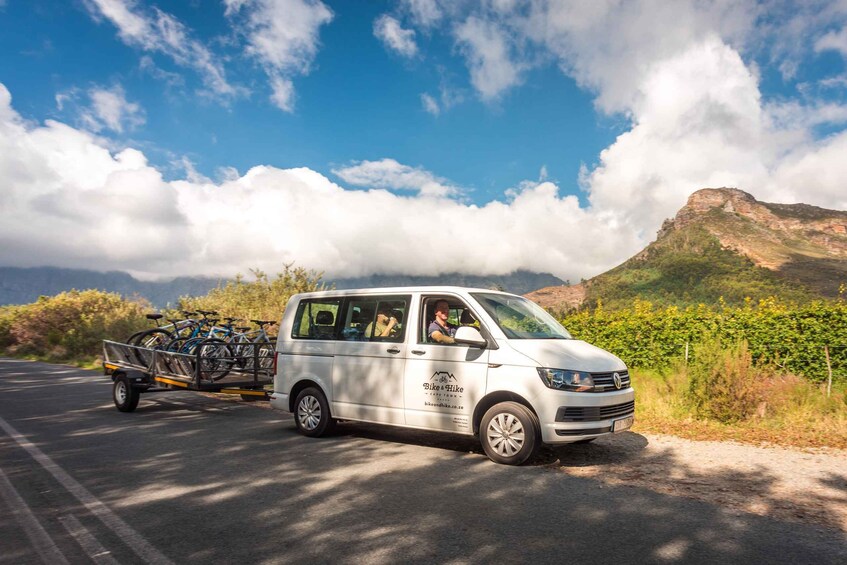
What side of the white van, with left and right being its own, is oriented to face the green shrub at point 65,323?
back

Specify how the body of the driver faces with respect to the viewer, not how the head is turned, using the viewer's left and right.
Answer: facing the viewer and to the right of the viewer

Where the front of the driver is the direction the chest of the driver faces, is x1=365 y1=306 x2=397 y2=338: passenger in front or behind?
behind

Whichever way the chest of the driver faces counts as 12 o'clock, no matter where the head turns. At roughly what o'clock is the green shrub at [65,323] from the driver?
The green shrub is roughly at 6 o'clock from the driver.

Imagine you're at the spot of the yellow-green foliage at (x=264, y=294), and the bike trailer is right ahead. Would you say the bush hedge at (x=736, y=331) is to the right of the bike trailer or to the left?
left

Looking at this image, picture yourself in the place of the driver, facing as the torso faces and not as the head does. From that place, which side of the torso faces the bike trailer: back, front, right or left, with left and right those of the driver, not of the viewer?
back

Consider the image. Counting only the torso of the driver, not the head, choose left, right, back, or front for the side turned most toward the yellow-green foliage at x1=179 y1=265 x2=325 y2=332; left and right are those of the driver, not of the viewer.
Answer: back

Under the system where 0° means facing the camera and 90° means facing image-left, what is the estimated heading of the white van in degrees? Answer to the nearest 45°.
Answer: approximately 315°

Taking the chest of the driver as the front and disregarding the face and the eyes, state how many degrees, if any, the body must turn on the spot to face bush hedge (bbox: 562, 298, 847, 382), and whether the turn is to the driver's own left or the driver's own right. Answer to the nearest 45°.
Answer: approximately 90° to the driver's own left

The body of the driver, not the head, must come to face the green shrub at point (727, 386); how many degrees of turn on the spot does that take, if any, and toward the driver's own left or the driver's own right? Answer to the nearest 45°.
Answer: approximately 45° to the driver's own left
